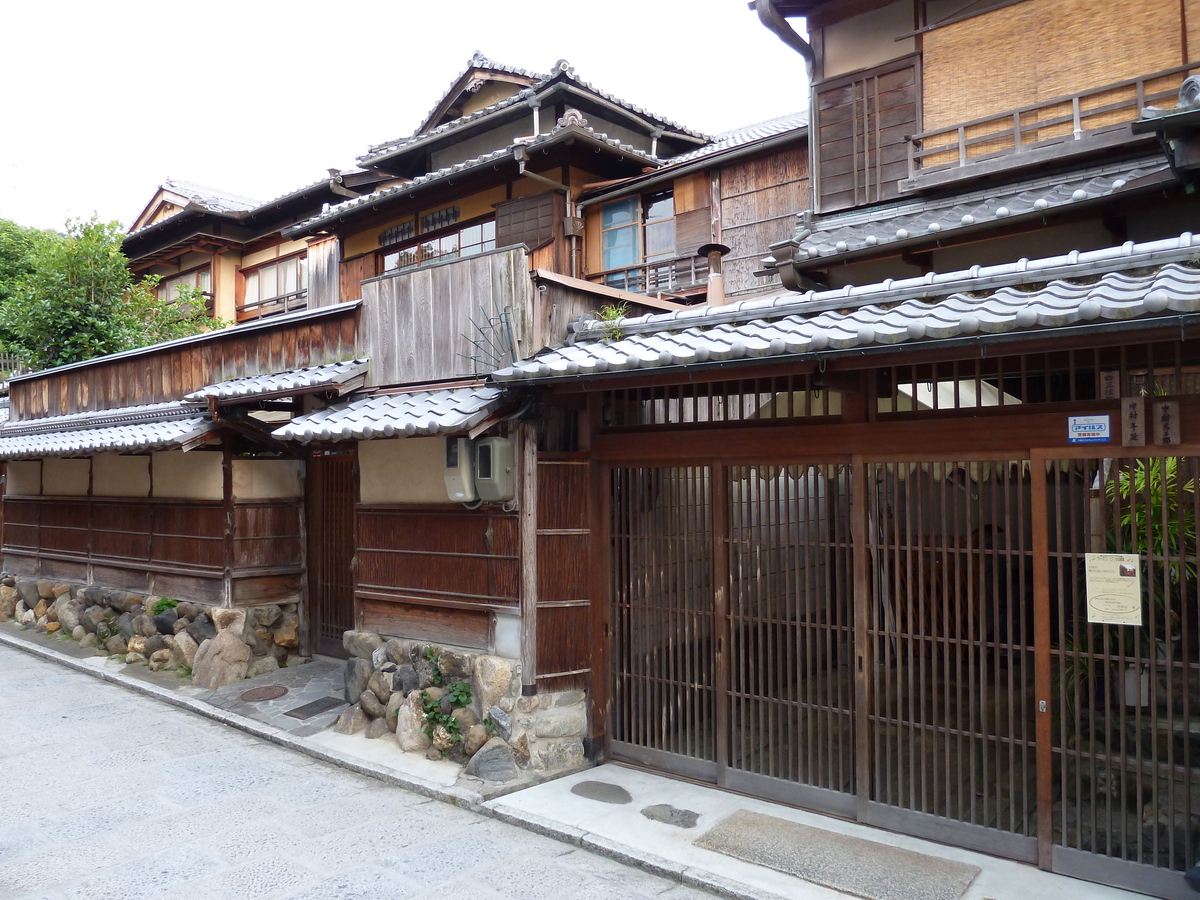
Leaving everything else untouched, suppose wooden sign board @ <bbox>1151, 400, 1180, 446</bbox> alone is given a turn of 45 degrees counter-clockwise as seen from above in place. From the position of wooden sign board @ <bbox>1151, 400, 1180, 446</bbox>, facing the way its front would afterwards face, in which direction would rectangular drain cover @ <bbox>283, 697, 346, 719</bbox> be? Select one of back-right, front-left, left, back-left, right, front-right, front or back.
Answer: back-right

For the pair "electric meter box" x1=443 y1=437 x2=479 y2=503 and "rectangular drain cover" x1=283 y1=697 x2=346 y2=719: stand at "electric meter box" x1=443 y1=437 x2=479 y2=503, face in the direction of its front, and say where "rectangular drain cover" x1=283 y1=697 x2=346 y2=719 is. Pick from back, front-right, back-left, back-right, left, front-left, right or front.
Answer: right

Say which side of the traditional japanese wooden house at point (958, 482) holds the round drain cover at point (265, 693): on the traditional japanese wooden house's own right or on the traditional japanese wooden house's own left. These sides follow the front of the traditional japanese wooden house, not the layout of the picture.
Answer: on the traditional japanese wooden house's own right

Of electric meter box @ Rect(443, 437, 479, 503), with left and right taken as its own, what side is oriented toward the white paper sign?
left

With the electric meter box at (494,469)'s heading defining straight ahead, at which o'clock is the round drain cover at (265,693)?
The round drain cover is roughly at 3 o'clock from the electric meter box.

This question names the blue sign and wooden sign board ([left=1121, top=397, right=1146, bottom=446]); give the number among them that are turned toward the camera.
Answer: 2

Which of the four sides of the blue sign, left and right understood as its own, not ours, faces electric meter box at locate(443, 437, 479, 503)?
right

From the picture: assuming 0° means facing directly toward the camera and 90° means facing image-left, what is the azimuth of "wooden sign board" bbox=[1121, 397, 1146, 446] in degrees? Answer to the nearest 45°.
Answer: approximately 0°

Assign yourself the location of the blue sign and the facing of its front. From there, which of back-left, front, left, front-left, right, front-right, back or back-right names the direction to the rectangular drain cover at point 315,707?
right
